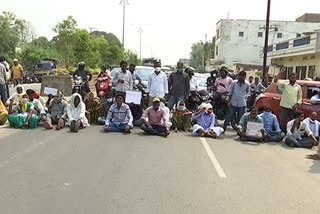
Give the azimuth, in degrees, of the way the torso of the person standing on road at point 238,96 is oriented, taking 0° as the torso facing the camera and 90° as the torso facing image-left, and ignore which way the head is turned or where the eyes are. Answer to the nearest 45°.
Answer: approximately 0°

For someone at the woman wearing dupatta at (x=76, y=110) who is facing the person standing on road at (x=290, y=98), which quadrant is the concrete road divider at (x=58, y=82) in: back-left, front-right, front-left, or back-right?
back-left

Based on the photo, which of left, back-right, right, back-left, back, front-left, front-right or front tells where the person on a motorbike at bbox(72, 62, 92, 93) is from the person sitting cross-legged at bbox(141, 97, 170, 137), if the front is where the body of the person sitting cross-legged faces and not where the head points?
back-right

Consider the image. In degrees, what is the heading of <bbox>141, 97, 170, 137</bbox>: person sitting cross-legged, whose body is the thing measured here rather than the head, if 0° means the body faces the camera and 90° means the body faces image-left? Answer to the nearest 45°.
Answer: approximately 0°

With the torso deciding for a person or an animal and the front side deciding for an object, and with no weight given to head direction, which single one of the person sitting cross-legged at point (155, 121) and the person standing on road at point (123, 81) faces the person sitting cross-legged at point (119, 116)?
the person standing on road

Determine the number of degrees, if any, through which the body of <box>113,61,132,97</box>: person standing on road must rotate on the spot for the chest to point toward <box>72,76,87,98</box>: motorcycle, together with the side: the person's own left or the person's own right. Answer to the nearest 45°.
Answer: approximately 135° to the person's own right

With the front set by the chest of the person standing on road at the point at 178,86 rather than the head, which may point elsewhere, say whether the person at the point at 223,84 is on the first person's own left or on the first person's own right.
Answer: on the first person's own left

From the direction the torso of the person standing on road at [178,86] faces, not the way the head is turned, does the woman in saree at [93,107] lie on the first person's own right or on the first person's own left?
on the first person's own right

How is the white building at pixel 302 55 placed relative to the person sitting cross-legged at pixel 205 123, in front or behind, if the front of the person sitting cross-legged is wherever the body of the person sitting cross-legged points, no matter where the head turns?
behind

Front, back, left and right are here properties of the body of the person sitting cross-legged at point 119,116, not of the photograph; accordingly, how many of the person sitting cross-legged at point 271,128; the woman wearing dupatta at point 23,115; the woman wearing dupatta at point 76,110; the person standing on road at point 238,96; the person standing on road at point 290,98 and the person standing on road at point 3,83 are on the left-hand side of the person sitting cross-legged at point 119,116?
3

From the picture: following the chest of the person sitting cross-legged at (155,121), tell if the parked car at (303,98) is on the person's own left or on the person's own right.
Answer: on the person's own left
